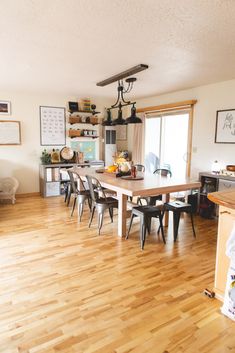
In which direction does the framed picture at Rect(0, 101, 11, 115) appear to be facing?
toward the camera

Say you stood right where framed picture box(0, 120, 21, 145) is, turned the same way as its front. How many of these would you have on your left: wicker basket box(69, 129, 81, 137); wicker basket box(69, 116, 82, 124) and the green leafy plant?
3

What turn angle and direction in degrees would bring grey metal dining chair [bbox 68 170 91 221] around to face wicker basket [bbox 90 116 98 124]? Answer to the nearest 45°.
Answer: approximately 45° to its left

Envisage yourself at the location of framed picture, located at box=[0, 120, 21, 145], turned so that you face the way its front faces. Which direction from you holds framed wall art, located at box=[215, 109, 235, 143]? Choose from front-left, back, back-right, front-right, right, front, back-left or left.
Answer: front-left

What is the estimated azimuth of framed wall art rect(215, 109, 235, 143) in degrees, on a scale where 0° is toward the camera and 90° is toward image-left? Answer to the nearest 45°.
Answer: approximately 45°

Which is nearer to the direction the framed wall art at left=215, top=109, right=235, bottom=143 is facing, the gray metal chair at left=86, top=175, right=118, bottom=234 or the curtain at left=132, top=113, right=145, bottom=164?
the gray metal chair

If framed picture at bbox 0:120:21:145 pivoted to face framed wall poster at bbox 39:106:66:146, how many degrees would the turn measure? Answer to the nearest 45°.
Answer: approximately 90° to its left

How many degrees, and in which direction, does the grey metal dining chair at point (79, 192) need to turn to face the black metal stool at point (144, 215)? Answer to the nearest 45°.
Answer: approximately 90° to its right

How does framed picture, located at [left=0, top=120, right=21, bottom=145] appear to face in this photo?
toward the camera

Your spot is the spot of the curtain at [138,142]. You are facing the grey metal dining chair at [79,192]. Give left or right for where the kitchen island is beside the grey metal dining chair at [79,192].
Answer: left

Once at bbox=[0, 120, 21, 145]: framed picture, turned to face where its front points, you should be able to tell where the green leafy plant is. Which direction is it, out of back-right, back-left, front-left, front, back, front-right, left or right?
left

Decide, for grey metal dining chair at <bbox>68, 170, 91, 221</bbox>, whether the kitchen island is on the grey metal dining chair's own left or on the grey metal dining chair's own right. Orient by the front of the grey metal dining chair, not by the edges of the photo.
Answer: on the grey metal dining chair's own right

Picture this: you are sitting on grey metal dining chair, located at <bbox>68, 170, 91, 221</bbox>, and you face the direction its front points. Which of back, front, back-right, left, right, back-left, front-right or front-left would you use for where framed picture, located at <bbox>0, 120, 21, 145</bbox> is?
left

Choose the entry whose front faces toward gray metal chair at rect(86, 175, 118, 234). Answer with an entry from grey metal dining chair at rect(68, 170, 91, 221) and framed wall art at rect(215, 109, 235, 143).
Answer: the framed wall art

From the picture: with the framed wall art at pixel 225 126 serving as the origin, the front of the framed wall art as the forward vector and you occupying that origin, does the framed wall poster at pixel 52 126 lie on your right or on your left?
on your right

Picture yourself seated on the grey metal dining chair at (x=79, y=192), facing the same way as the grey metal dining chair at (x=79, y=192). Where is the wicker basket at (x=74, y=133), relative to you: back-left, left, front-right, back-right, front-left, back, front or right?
front-left

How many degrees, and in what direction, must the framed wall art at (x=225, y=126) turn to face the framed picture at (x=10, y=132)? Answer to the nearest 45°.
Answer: approximately 45° to its right

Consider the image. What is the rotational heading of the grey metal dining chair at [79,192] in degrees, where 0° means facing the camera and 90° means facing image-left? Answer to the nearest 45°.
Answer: approximately 225°

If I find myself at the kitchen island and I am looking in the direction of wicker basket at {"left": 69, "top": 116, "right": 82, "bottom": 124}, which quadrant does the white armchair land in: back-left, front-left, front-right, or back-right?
front-left

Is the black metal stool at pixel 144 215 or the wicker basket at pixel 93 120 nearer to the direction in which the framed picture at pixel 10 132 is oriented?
the black metal stool
